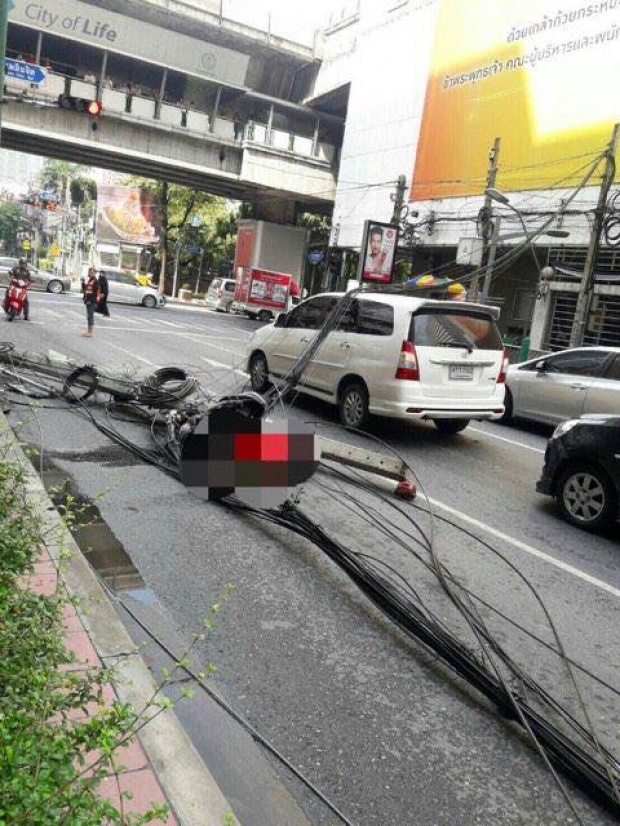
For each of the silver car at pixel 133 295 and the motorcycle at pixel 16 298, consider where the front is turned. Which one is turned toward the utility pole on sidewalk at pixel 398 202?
the silver car

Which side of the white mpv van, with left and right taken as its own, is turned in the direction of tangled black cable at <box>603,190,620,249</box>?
right

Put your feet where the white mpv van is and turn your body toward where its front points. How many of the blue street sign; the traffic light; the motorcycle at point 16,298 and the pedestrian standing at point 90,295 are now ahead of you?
4

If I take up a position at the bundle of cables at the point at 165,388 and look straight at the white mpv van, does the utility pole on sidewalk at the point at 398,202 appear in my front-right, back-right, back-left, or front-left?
front-left

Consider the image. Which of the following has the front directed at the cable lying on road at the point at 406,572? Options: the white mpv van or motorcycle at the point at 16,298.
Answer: the motorcycle

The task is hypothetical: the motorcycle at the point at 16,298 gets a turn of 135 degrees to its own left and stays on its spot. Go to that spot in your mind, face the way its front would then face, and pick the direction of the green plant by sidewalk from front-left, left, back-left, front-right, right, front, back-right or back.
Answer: back-right

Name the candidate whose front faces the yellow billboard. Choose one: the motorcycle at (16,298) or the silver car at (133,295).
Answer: the silver car

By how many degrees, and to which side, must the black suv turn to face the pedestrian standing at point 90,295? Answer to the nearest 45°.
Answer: approximately 45° to its right

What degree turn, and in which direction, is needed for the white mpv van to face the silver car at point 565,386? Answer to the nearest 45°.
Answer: approximately 90° to its right

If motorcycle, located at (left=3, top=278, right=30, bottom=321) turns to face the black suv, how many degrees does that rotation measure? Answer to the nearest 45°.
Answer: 0° — it already faces it

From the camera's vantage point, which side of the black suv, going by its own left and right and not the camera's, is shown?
left

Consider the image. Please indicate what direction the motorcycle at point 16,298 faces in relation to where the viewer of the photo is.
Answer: facing the viewer

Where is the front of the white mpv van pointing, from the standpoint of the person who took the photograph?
facing away from the viewer and to the left of the viewer

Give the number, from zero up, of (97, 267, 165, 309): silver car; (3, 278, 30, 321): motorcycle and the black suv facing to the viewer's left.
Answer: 1
